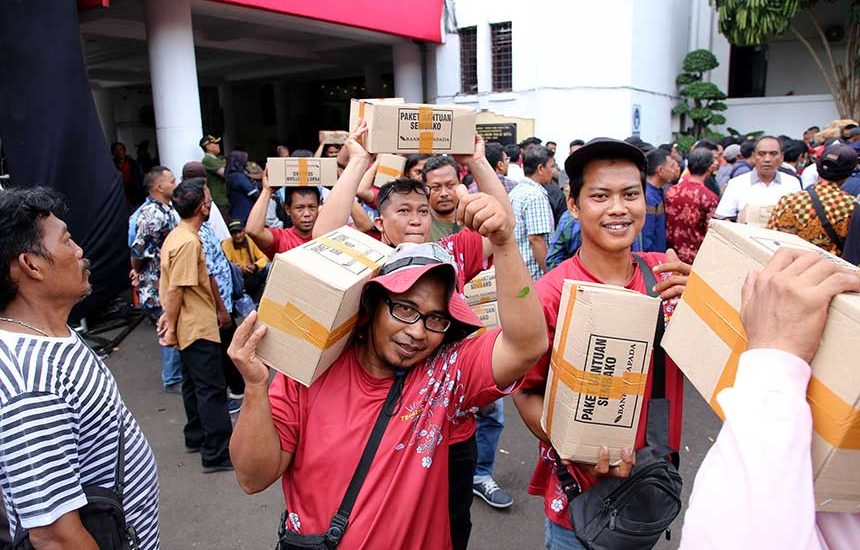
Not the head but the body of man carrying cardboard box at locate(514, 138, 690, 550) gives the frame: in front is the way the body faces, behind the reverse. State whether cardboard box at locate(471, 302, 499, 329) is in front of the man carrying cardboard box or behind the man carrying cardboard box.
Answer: behind

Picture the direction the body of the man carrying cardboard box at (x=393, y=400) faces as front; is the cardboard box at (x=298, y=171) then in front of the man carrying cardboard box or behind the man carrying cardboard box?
behind

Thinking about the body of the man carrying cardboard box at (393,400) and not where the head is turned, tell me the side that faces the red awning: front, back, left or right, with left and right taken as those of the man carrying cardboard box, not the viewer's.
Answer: back

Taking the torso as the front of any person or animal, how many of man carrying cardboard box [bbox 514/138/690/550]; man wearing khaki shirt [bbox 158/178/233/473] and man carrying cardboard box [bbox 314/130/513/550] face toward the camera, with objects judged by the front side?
2

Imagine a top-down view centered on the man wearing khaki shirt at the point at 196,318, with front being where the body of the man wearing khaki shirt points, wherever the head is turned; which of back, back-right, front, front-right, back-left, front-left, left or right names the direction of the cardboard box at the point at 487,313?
front-right

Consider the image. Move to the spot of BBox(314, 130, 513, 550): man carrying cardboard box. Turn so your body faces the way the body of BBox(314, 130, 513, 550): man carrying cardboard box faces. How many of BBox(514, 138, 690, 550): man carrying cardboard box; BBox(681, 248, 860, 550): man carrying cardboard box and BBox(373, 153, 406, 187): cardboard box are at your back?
1

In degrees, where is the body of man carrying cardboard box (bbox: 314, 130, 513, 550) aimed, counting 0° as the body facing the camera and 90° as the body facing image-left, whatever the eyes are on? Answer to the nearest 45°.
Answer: approximately 0°
